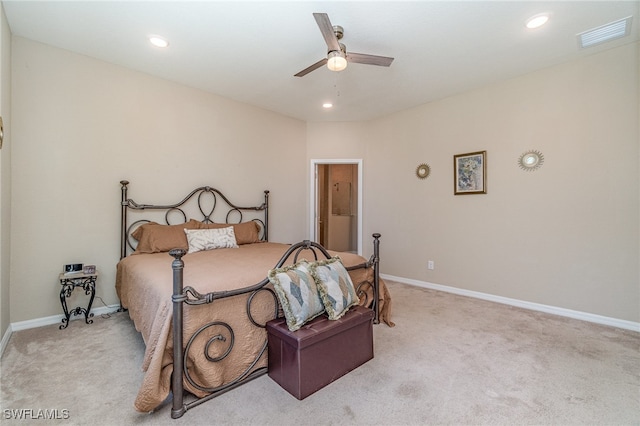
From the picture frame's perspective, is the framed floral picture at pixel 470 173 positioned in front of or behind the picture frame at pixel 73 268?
in front

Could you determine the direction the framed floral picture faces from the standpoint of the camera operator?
facing the viewer and to the left of the viewer

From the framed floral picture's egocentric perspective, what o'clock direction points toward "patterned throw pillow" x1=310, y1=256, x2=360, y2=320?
The patterned throw pillow is roughly at 11 o'clock from the framed floral picture.

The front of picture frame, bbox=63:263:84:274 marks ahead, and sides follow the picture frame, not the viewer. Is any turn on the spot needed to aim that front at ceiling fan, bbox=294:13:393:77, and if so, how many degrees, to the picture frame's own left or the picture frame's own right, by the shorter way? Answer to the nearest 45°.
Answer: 0° — it already faces it

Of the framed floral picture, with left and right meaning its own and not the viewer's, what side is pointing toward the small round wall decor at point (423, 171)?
right

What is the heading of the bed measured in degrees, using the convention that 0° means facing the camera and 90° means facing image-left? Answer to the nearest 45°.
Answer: approximately 315°

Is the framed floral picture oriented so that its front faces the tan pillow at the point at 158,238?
yes

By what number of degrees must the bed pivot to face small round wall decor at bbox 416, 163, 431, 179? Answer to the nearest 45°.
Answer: approximately 90° to its left

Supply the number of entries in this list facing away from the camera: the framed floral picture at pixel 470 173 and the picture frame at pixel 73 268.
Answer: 0

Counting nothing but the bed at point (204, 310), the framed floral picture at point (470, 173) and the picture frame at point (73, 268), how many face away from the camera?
0

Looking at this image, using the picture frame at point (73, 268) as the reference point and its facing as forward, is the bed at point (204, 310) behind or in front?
in front
